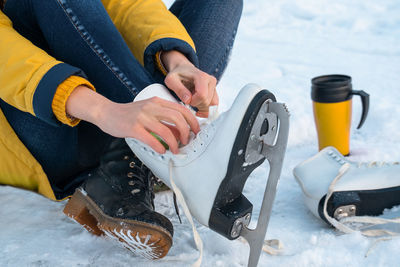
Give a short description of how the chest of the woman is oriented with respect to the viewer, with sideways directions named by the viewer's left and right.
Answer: facing the viewer and to the right of the viewer

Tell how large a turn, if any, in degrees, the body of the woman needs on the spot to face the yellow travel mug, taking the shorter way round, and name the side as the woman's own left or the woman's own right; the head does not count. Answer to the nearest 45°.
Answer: approximately 90° to the woman's own left
